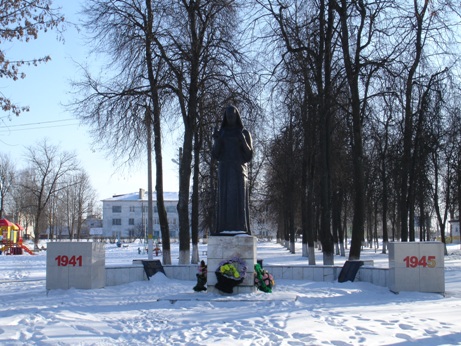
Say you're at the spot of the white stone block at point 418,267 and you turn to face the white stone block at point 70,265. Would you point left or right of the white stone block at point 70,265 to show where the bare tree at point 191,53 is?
right

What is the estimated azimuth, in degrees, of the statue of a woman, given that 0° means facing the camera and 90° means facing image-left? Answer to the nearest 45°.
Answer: approximately 0°

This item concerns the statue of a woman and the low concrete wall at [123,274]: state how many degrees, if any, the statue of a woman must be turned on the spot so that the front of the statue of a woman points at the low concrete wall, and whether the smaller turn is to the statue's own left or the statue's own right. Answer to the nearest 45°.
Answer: approximately 135° to the statue's own right

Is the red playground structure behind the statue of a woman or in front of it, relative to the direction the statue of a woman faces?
behind

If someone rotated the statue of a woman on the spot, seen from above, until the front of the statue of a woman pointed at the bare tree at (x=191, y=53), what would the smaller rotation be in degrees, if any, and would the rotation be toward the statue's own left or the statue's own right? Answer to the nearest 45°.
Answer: approximately 180°
